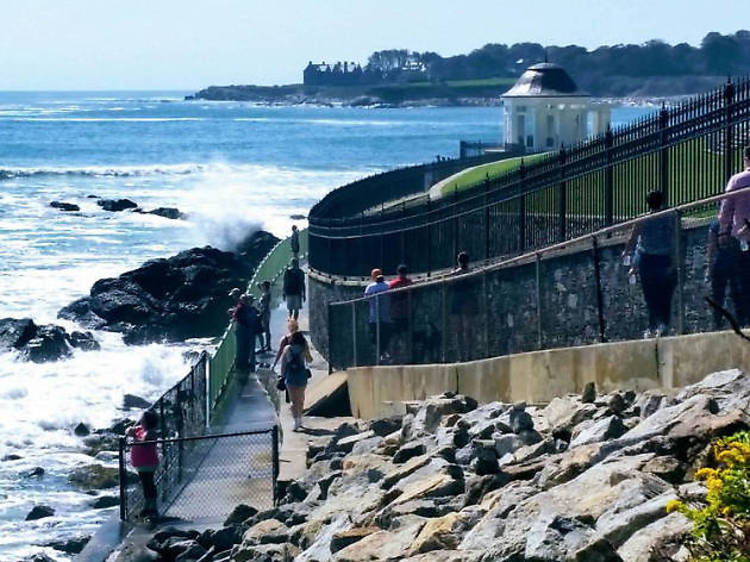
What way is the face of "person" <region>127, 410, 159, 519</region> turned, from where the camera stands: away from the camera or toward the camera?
away from the camera

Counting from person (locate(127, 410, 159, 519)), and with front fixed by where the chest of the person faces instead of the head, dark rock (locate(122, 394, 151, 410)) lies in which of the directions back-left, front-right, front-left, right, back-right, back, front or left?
right

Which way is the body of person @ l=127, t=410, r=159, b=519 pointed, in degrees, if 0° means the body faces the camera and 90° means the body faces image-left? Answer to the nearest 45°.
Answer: approximately 90°
